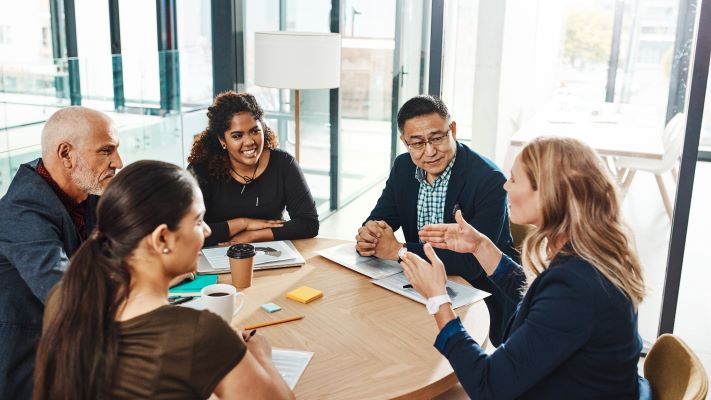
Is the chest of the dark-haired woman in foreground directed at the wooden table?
yes

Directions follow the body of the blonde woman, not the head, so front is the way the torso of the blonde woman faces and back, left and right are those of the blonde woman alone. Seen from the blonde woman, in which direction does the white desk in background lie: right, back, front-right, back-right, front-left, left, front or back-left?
right

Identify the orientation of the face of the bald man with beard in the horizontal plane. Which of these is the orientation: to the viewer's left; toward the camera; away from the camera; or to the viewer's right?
to the viewer's right

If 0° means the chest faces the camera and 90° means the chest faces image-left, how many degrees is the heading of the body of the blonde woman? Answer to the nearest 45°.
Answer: approximately 90°

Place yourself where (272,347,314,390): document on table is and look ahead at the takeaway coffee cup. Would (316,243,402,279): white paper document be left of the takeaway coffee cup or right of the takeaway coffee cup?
right

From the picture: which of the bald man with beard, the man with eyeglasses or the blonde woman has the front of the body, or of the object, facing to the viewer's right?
the bald man with beard

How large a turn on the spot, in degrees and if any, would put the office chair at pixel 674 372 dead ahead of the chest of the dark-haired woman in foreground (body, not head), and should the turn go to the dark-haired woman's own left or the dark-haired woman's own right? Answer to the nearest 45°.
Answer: approximately 45° to the dark-haired woman's own right

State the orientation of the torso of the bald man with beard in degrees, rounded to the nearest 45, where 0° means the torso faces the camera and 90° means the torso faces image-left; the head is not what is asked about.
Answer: approximately 270°

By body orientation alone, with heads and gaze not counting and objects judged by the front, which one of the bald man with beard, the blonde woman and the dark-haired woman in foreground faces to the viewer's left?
the blonde woman

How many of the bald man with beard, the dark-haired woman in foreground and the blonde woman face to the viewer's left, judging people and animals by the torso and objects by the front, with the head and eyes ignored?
1

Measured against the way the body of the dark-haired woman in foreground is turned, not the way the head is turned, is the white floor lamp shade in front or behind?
in front

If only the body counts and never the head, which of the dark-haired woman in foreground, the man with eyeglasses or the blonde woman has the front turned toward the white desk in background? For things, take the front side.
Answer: the dark-haired woman in foreground

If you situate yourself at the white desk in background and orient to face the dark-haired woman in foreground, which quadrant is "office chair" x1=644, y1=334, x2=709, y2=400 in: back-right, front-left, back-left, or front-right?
front-left

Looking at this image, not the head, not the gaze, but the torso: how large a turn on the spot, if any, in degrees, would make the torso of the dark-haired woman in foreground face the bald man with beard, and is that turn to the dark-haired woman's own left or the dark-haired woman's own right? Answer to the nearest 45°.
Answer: approximately 45° to the dark-haired woman's own left

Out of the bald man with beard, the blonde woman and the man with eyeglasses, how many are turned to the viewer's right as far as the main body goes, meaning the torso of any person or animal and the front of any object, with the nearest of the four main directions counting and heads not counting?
1
